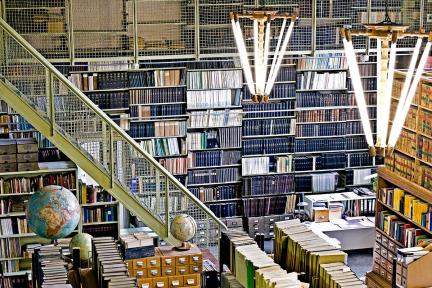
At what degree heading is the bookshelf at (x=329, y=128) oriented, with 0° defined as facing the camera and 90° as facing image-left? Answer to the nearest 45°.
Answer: approximately 0°

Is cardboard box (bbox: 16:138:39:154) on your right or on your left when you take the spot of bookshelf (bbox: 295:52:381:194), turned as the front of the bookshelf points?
on your right

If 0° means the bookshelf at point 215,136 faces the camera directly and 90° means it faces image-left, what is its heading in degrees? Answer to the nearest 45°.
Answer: approximately 0°

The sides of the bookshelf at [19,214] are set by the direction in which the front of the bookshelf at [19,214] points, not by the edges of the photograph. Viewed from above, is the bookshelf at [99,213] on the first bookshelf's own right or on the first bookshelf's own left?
on the first bookshelf's own left

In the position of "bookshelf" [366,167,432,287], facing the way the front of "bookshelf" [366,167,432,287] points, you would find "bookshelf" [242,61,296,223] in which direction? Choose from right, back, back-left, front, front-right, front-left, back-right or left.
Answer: right

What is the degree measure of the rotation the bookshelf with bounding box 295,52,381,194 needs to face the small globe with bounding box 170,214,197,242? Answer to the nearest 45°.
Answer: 0° — it already faces it

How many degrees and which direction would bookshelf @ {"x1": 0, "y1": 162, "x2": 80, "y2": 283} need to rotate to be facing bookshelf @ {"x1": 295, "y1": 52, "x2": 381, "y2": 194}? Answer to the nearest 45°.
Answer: approximately 90° to its left

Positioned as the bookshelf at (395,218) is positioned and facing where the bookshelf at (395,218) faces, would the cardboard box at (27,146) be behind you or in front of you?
in front

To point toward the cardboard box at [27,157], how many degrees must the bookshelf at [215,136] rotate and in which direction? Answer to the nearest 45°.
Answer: approximately 45° to its right
